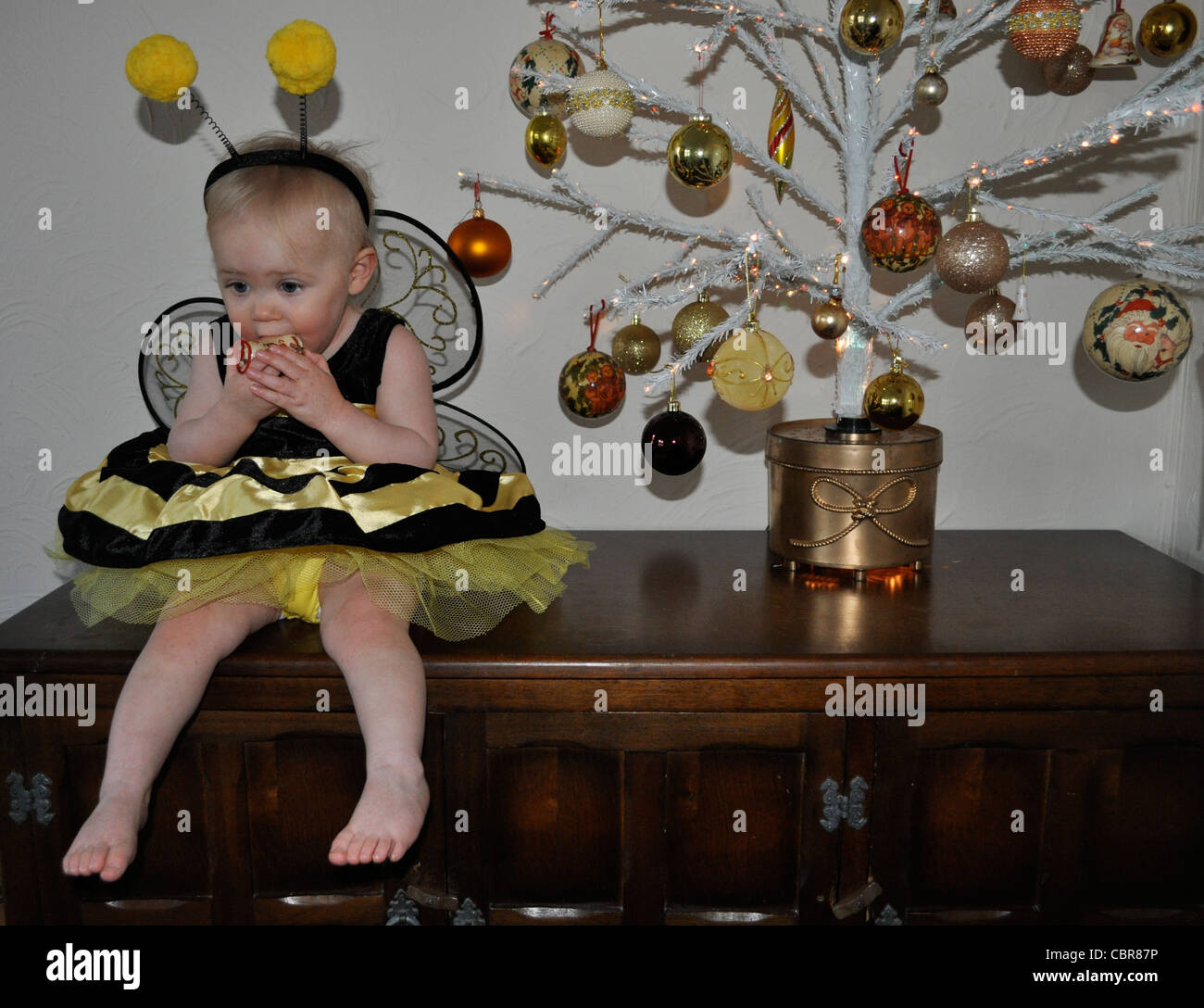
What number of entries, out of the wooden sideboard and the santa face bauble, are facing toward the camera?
2

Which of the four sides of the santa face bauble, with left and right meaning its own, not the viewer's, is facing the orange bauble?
right

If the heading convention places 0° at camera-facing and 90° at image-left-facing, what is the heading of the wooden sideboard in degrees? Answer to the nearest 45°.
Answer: approximately 0°

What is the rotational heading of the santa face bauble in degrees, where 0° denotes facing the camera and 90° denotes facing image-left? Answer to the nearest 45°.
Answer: approximately 0°

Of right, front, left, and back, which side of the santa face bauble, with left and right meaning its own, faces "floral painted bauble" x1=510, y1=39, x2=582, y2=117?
right

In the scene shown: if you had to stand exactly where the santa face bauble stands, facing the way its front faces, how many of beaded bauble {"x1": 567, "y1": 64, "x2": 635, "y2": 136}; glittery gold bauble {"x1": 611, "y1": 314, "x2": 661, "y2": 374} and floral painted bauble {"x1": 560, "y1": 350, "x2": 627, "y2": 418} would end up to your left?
0

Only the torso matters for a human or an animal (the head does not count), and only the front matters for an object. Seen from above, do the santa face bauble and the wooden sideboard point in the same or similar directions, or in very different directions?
same or similar directions
